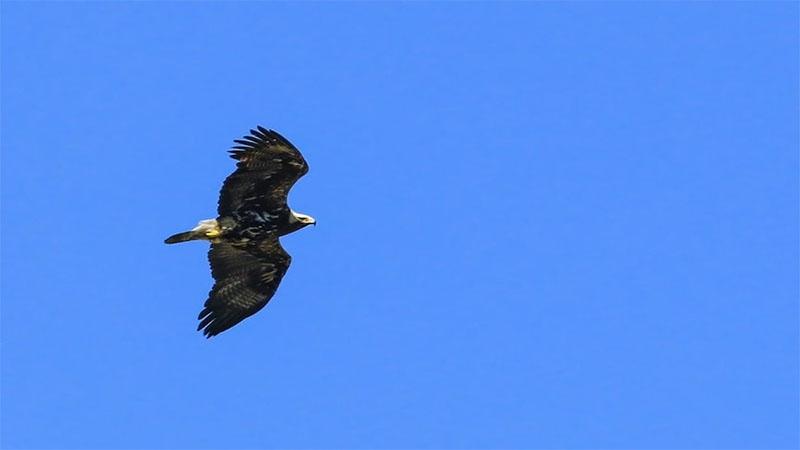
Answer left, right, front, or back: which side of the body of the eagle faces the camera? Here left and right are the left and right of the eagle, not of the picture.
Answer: right
